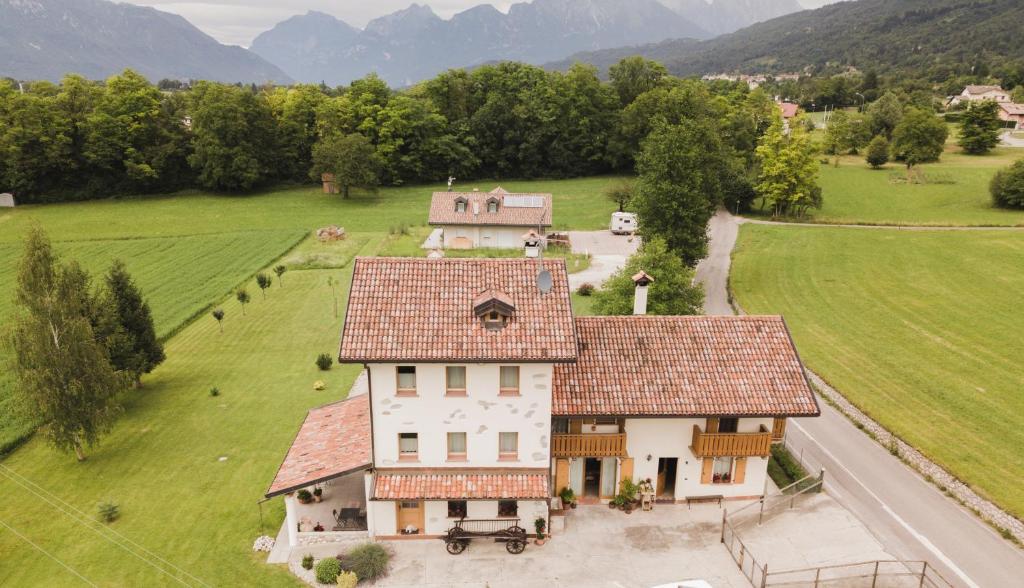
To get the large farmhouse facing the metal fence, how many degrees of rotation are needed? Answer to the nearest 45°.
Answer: approximately 90° to its left

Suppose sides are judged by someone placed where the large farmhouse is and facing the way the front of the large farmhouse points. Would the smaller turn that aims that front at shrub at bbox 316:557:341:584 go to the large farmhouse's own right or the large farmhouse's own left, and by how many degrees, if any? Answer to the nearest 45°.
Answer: approximately 45° to the large farmhouse's own right

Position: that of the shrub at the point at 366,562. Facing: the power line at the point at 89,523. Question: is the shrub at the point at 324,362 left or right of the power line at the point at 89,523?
right

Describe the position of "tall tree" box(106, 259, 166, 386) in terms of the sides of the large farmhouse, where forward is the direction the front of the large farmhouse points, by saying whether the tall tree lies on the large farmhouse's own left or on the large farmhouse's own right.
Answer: on the large farmhouse's own right

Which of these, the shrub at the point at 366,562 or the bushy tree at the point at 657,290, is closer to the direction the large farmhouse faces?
the shrub

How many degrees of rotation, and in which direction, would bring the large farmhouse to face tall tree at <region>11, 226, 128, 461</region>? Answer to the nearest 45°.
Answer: approximately 90° to its right

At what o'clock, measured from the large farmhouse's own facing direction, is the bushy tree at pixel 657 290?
The bushy tree is roughly at 7 o'clock from the large farmhouse.

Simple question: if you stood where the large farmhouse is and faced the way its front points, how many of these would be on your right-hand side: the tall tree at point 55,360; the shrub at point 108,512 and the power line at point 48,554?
3

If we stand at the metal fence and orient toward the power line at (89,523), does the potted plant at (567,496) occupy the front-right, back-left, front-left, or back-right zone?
front-right

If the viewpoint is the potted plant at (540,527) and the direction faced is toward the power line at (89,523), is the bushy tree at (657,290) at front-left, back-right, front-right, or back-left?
back-right

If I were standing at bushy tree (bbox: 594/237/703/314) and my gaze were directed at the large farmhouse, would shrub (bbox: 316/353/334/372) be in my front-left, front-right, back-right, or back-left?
front-right

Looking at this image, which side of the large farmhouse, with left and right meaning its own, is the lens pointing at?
front

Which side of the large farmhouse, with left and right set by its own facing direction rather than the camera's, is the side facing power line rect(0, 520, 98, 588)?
right
